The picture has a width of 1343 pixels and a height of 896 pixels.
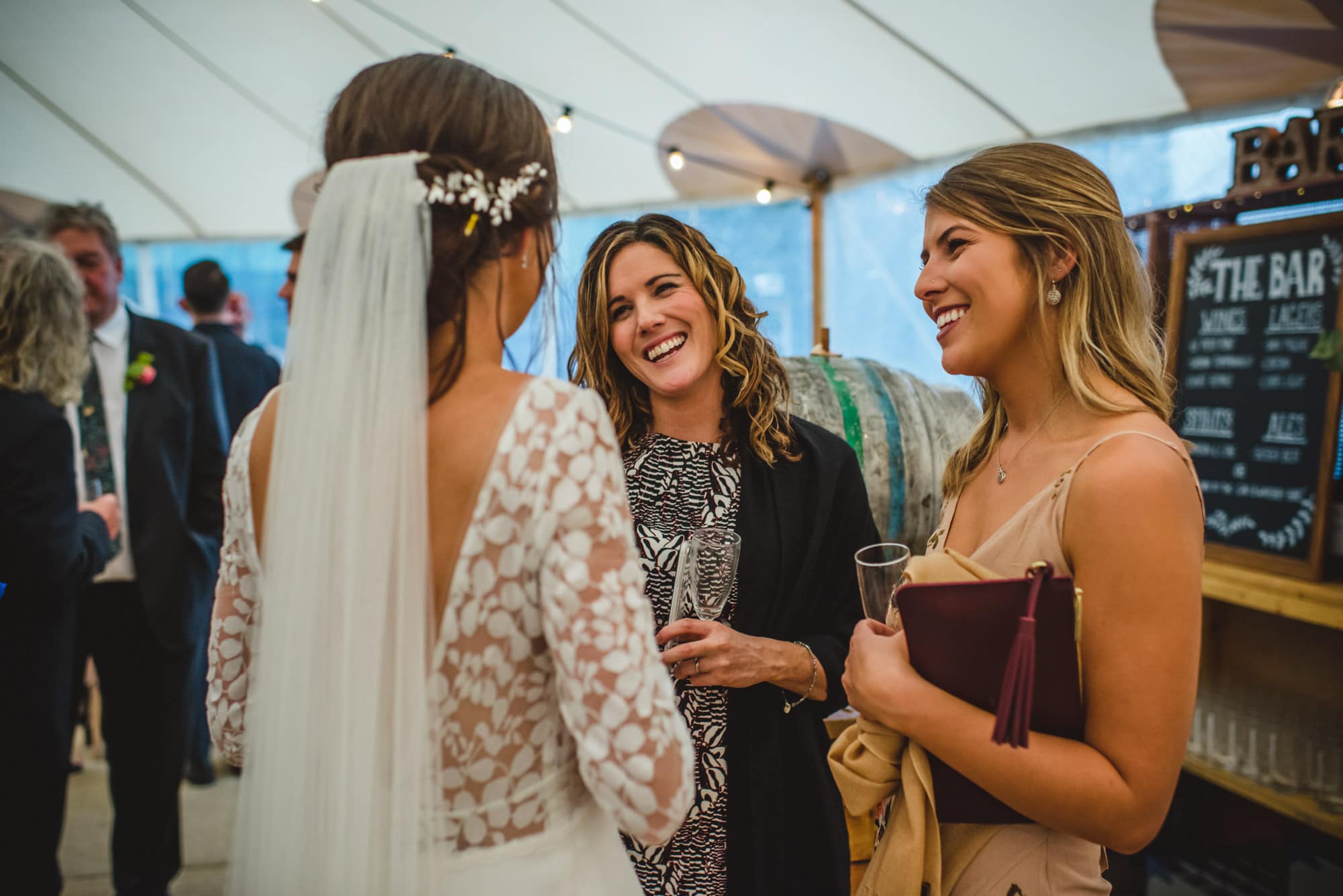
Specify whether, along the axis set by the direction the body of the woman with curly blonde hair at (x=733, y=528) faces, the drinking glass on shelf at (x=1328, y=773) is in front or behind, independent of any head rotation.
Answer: behind

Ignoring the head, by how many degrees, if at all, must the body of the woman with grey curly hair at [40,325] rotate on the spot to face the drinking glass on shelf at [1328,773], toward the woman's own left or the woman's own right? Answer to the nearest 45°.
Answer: approximately 90° to the woman's own right

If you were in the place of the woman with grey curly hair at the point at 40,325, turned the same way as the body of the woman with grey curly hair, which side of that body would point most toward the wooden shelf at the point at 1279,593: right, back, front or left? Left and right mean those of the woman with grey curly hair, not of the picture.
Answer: right

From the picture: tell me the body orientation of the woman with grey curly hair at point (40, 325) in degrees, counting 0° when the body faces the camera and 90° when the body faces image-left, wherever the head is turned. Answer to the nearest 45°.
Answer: approximately 225°

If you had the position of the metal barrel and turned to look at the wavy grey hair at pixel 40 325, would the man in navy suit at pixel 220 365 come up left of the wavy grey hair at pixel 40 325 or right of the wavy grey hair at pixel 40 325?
right

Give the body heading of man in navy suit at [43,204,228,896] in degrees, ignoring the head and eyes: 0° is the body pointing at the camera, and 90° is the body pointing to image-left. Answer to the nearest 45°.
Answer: approximately 45°

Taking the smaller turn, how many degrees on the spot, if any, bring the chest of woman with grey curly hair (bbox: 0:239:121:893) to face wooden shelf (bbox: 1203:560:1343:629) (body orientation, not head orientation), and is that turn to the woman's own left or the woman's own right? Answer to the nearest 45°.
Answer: approximately 90° to the woman's own right

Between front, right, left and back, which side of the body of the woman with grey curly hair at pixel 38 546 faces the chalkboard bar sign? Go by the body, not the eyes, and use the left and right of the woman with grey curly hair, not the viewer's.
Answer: right

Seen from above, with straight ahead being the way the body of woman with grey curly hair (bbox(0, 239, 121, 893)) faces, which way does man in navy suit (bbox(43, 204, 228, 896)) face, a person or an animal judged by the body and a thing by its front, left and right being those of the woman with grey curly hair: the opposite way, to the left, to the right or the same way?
the opposite way

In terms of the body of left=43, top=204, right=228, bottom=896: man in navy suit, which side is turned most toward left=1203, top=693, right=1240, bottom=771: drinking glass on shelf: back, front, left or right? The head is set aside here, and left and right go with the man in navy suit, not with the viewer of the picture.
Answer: left
